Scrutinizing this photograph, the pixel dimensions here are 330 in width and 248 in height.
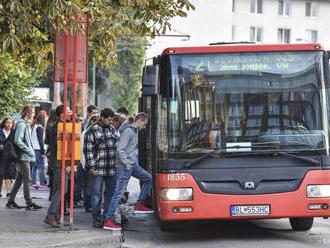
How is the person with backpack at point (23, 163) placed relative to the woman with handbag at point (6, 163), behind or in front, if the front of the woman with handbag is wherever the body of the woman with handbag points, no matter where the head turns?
in front

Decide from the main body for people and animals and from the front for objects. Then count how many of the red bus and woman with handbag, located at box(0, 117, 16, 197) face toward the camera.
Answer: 2

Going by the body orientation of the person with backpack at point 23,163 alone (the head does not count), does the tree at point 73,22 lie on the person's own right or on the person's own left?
on the person's own right

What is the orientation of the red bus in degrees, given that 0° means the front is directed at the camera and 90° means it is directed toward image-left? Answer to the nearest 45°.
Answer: approximately 0°

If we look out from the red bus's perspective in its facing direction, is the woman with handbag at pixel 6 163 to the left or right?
on its right

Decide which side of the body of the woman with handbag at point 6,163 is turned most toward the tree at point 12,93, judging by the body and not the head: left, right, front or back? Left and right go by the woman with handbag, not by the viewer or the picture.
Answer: back

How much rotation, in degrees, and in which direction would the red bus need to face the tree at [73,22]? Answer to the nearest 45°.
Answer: approximately 90° to its right

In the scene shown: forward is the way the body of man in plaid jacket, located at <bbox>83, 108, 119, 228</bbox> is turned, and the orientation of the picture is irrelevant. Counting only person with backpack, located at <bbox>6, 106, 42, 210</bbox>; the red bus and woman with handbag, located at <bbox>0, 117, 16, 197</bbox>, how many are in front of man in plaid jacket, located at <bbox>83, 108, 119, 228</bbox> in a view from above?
1

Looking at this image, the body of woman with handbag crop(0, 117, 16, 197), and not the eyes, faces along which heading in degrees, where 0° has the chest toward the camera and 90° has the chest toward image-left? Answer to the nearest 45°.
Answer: approximately 0°
